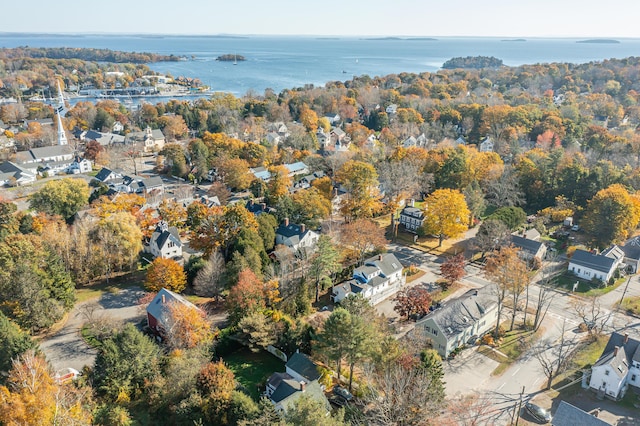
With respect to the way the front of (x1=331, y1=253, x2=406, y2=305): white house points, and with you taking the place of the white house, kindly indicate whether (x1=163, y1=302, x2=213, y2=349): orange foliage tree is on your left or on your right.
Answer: on your right

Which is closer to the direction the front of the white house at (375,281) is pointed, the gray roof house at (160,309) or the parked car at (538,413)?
the parked car

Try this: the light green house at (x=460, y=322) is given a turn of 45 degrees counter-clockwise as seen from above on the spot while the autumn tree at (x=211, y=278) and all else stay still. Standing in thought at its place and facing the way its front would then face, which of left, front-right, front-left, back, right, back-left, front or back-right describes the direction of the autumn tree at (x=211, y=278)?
back

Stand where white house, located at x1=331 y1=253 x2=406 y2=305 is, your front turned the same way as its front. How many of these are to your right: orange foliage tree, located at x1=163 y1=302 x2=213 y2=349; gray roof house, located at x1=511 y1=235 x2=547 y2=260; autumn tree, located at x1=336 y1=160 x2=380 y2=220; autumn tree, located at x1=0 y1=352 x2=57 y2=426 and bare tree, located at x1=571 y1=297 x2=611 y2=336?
2

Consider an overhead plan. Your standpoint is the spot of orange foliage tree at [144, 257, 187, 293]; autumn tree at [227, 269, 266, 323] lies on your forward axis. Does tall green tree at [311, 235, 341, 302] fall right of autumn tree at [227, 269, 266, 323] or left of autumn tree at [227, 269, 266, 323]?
left

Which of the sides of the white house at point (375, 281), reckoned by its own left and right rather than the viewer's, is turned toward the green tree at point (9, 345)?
right

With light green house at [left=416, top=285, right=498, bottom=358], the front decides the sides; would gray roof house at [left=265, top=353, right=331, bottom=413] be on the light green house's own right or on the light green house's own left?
on the light green house's own right

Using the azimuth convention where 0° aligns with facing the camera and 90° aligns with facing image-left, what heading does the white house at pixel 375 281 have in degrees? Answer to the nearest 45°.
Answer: approximately 315°

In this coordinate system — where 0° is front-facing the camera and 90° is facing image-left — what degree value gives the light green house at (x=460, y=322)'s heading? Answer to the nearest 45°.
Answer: approximately 315°

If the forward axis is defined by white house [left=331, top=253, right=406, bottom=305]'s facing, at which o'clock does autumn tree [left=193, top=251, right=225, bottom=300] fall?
The autumn tree is roughly at 4 o'clock from the white house.

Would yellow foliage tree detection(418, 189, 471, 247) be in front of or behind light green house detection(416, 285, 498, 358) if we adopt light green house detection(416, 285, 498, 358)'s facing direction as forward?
behind

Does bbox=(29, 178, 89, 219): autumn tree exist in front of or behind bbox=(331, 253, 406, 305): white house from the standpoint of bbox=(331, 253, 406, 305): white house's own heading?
behind
